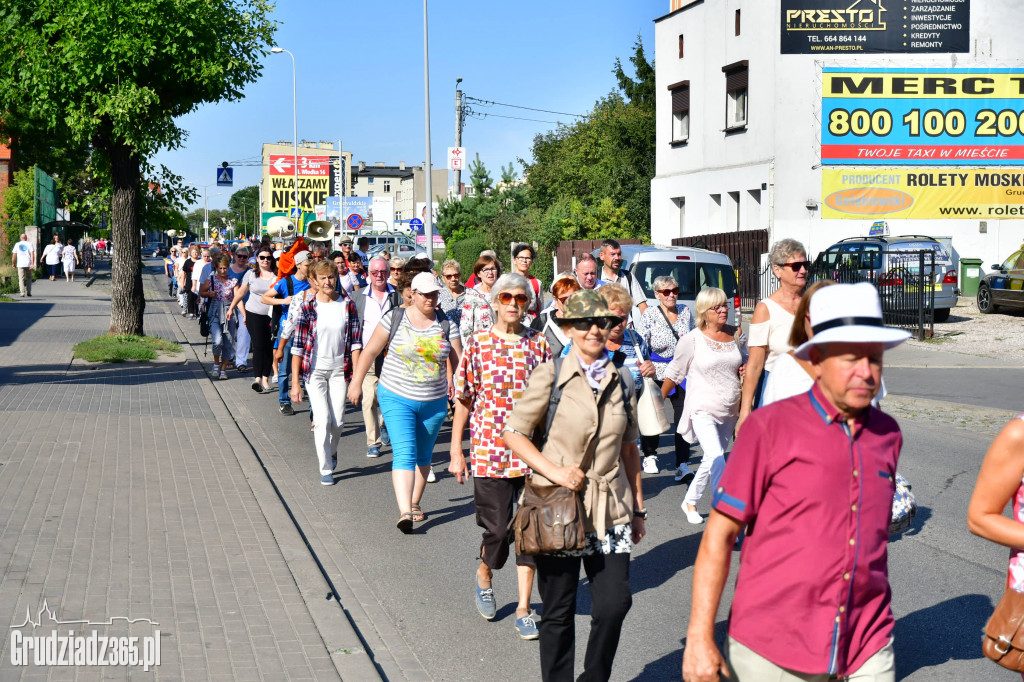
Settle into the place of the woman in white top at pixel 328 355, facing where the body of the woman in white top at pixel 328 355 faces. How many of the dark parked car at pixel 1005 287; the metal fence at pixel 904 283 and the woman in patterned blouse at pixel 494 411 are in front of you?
1

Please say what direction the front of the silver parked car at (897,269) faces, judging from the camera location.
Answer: facing away from the viewer and to the left of the viewer

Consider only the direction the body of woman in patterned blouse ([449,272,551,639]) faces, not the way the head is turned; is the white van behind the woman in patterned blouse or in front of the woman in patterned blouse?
behind

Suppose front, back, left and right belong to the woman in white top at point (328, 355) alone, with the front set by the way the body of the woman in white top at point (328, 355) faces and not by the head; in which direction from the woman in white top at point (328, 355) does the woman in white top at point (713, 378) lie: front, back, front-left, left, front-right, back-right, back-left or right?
front-left

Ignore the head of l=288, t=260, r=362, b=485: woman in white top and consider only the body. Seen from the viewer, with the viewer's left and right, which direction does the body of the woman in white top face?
facing the viewer

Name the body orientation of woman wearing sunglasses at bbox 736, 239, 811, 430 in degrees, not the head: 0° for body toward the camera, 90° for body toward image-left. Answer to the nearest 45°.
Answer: approximately 315°

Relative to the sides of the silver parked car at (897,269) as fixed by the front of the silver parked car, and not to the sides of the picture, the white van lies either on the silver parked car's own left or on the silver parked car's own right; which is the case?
on the silver parked car's own left

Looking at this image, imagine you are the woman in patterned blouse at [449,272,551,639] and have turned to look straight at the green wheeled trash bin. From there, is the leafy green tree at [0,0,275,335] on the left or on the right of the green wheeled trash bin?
left

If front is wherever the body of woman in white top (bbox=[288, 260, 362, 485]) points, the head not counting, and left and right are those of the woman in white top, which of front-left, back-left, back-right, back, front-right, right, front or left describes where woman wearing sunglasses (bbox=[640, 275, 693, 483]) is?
left

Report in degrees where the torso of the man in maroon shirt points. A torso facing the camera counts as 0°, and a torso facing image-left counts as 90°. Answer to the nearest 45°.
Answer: approximately 315°
